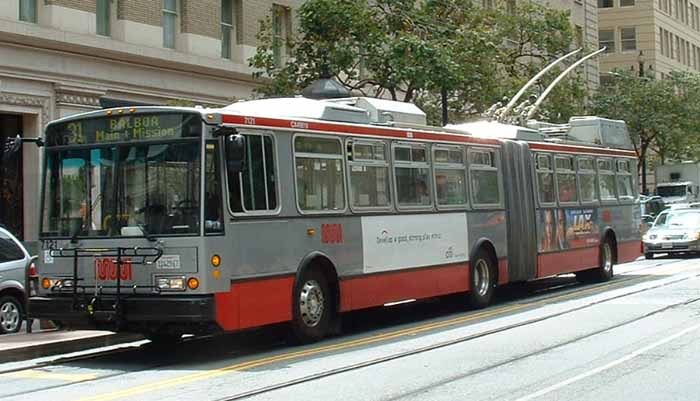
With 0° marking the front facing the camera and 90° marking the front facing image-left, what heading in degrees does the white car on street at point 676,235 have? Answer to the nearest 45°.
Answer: approximately 45°

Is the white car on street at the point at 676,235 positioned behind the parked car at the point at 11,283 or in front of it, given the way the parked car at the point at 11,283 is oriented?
behind

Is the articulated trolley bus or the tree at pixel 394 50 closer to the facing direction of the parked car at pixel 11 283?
the articulated trolley bus

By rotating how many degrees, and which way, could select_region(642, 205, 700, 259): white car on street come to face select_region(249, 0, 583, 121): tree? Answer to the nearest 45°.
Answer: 0° — it already faces it

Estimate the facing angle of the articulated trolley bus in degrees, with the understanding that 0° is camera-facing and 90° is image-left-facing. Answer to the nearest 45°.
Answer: approximately 45°

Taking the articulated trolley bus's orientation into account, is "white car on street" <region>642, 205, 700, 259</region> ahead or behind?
behind
